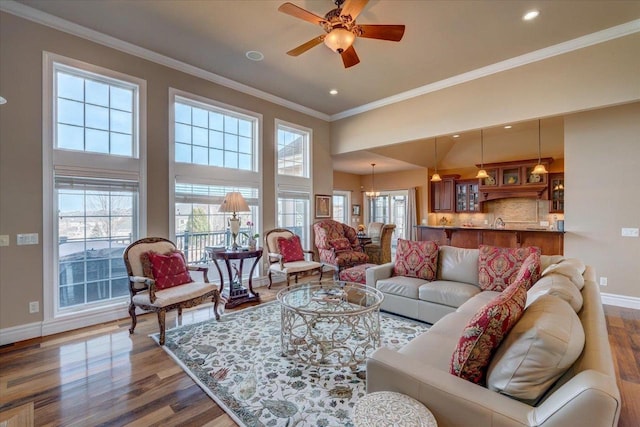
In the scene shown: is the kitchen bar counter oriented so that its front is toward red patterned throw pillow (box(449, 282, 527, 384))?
yes

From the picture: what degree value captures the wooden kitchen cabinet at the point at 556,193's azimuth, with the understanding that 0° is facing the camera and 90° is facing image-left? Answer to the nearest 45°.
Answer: approximately 0°

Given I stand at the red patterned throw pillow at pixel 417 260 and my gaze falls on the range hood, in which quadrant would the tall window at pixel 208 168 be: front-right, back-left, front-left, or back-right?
back-left

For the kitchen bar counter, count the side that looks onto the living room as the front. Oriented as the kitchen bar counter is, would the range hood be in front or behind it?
behind

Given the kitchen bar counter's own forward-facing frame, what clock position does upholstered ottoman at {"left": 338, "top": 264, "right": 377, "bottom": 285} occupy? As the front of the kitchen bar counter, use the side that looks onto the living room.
The upholstered ottoman is roughly at 1 o'clock from the kitchen bar counter.

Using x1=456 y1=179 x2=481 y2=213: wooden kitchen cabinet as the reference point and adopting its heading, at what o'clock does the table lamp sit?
The table lamp is roughly at 1 o'clock from the wooden kitchen cabinet.

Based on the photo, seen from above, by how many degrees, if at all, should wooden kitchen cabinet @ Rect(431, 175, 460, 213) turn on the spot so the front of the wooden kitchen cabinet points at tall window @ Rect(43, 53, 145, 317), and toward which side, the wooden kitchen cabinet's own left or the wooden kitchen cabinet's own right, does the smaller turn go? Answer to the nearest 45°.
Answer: approximately 45° to the wooden kitchen cabinet's own right

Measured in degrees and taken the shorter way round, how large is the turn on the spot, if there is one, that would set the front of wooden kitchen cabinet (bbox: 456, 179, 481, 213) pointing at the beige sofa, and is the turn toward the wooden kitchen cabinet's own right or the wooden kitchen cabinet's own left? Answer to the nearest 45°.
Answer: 0° — it already faces it

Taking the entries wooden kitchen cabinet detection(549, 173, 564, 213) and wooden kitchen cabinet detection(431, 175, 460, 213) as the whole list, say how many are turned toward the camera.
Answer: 2

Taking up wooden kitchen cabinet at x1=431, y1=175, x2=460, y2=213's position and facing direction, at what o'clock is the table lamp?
The table lamp is roughly at 1 o'clock from the wooden kitchen cabinet.

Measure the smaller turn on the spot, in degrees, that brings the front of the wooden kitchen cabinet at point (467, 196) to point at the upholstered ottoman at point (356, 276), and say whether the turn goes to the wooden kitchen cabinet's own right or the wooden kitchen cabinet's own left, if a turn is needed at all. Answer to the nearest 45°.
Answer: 0° — it already faces it
